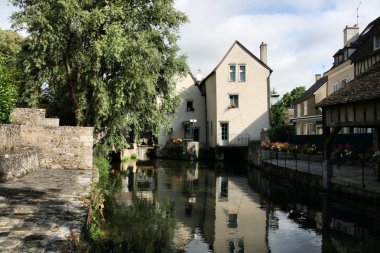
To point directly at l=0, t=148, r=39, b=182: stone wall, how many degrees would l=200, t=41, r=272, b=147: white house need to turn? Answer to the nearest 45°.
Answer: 0° — it already faces it

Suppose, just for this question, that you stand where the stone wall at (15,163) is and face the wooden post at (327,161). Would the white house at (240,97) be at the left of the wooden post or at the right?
left

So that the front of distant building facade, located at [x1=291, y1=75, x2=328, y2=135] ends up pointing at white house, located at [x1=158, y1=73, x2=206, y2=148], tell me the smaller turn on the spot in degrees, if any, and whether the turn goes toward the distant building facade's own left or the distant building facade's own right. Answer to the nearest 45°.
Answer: approximately 45° to the distant building facade's own right

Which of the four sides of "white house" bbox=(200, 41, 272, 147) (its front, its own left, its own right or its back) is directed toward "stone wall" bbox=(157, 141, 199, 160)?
right

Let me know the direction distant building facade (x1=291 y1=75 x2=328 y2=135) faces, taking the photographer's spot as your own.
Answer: facing the viewer and to the left of the viewer

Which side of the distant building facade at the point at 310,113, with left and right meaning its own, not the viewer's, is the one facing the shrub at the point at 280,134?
front

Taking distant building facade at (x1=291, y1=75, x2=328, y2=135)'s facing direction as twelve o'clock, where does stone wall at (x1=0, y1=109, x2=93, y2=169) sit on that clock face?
The stone wall is roughly at 11 o'clock from the distant building facade.

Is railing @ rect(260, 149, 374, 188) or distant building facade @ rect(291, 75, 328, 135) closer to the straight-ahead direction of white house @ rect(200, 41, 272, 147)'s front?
the railing

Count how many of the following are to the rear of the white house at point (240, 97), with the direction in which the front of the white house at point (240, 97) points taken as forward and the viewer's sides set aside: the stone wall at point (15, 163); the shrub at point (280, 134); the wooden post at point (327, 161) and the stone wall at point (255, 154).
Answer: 0

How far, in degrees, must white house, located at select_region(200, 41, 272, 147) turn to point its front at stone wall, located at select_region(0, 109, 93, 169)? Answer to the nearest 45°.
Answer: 0° — it already faces it

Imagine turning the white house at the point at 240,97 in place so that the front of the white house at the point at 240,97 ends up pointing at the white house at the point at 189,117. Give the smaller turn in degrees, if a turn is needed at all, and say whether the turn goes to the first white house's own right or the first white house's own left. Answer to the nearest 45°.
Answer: approximately 135° to the first white house's own right

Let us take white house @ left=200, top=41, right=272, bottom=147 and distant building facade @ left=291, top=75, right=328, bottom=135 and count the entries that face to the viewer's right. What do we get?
0

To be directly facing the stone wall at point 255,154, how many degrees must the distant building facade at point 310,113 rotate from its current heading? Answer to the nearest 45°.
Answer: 0° — it already faces it

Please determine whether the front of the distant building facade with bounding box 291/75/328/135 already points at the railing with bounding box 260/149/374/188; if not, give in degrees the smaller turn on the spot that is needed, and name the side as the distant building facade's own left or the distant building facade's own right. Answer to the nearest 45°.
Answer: approximately 45° to the distant building facade's own left

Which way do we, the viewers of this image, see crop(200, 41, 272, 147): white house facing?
facing the viewer

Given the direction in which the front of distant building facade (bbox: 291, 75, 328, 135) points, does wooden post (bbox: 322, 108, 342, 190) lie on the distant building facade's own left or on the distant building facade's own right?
on the distant building facade's own left

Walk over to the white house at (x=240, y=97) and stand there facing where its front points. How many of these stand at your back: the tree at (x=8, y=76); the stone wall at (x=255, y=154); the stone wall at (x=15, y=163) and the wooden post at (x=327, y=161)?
0

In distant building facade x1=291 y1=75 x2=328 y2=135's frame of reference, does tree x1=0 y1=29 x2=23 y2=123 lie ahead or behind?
ahead
